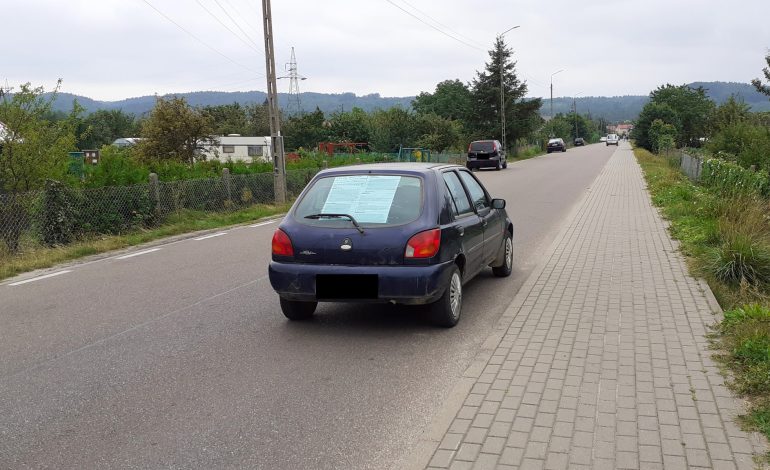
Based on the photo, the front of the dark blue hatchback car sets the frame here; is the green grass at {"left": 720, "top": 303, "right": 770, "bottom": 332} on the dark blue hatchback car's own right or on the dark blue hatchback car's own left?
on the dark blue hatchback car's own right

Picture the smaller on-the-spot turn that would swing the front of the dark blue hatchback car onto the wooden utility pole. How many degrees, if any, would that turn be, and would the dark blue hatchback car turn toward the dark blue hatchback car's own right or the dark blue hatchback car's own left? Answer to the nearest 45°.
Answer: approximately 45° to the dark blue hatchback car's own left

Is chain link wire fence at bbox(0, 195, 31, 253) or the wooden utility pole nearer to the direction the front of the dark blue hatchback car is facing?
the wooden utility pole

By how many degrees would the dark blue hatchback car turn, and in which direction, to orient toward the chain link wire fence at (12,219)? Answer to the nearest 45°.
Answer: approximately 90° to its left

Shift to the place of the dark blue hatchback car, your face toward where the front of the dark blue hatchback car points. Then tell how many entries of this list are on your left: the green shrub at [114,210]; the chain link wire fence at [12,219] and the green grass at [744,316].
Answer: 2

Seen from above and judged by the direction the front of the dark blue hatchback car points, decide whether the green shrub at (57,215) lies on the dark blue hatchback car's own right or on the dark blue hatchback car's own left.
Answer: on the dark blue hatchback car's own left

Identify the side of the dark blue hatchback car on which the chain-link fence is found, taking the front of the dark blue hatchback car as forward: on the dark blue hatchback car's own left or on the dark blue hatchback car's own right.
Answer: on the dark blue hatchback car's own left

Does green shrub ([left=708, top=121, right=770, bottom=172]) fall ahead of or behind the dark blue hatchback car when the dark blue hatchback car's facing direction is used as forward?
ahead

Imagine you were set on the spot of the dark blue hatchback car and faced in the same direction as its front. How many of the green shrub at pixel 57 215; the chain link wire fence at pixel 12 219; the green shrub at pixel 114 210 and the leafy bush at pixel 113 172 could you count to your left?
4

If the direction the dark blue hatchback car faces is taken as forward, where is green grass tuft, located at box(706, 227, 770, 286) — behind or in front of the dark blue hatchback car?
in front

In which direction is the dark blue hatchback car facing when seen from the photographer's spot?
facing away from the viewer and to the right of the viewer

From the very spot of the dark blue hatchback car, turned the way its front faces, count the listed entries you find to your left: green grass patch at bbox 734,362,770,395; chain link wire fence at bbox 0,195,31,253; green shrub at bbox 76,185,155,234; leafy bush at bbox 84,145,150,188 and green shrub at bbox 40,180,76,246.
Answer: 4

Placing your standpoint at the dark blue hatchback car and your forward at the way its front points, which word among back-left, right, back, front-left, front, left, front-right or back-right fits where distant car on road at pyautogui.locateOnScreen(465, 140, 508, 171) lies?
front-left

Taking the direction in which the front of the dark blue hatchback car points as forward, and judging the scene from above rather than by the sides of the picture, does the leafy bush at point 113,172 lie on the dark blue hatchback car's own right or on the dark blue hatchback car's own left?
on the dark blue hatchback car's own left

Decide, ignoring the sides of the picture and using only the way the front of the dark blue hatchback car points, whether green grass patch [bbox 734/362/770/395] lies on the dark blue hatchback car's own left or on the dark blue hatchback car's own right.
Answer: on the dark blue hatchback car's own right
